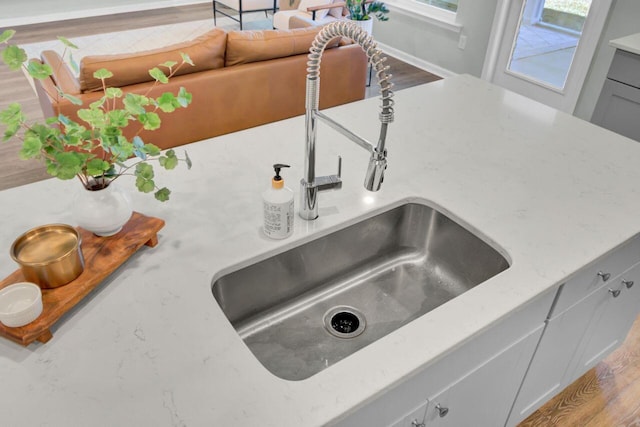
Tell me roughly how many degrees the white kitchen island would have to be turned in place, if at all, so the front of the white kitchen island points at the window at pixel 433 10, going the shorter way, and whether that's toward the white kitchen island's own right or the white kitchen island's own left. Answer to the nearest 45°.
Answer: approximately 135° to the white kitchen island's own left

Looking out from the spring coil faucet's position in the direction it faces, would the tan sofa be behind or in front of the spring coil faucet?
behind

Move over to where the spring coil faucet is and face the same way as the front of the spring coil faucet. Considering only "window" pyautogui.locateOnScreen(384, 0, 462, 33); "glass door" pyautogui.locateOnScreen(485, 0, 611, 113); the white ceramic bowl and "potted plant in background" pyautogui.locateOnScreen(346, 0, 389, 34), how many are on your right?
1

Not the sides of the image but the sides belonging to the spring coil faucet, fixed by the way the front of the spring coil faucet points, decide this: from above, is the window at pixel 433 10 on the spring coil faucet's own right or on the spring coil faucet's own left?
on the spring coil faucet's own left

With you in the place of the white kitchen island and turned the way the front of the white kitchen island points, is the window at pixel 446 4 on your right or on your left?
on your left

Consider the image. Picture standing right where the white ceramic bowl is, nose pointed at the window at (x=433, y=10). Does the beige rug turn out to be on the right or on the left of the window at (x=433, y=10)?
left

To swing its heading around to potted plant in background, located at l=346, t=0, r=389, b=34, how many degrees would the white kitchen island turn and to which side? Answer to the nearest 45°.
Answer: approximately 135° to its left

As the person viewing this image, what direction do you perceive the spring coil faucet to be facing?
facing the viewer and to the right of the viewer
